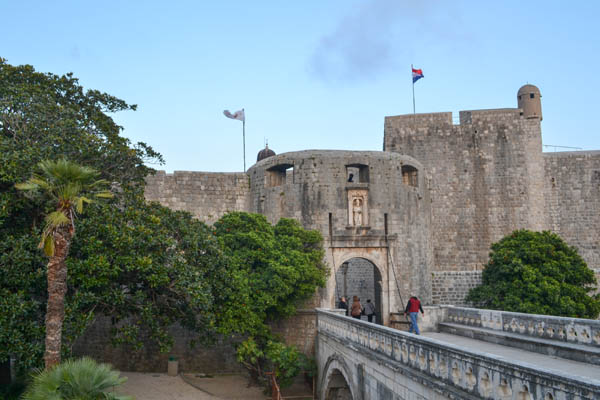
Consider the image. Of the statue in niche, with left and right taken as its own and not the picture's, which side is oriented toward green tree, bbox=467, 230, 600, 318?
left

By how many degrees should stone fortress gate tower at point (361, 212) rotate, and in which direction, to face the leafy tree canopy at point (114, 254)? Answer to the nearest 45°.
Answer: approximately 45° to its right

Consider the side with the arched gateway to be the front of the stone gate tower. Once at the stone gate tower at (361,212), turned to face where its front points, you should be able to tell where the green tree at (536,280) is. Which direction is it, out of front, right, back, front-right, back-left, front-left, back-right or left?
left

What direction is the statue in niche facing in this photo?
toward the camera

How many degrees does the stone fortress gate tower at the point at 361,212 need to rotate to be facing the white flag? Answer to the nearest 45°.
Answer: approximately 135° to its right

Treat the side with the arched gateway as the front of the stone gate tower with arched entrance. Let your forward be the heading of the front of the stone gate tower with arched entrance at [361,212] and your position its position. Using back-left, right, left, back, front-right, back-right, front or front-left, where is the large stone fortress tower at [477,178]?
back-left

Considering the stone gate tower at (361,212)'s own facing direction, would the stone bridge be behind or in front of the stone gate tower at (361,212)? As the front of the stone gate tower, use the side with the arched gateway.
in front

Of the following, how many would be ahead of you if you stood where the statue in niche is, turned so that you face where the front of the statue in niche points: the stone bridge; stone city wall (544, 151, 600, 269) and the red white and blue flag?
1

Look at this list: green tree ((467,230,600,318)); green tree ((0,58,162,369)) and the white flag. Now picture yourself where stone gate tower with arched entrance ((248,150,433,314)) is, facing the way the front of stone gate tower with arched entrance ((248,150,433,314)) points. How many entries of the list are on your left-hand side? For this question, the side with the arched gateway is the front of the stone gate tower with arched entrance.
1

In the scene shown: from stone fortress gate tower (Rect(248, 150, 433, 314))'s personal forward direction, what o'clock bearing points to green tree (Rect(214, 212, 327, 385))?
The green tree is roughly at 2 o'clock from the stone fortress gate tower.

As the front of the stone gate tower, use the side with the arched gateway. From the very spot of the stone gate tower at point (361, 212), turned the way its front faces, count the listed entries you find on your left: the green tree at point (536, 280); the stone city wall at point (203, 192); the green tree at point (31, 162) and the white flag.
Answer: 1

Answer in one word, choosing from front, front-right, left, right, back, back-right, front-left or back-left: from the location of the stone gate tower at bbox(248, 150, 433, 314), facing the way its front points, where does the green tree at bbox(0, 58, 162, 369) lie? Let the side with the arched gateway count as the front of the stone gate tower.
front-right

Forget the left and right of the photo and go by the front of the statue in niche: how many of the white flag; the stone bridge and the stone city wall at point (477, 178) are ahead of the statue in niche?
1

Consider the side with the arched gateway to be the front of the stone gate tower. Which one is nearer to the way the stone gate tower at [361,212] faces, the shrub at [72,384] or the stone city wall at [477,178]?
the shrub

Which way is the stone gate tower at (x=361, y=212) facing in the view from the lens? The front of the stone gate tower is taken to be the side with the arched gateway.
facing the viewer

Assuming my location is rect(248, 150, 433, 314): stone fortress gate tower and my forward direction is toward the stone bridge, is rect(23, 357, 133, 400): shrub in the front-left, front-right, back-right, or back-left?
front-right
